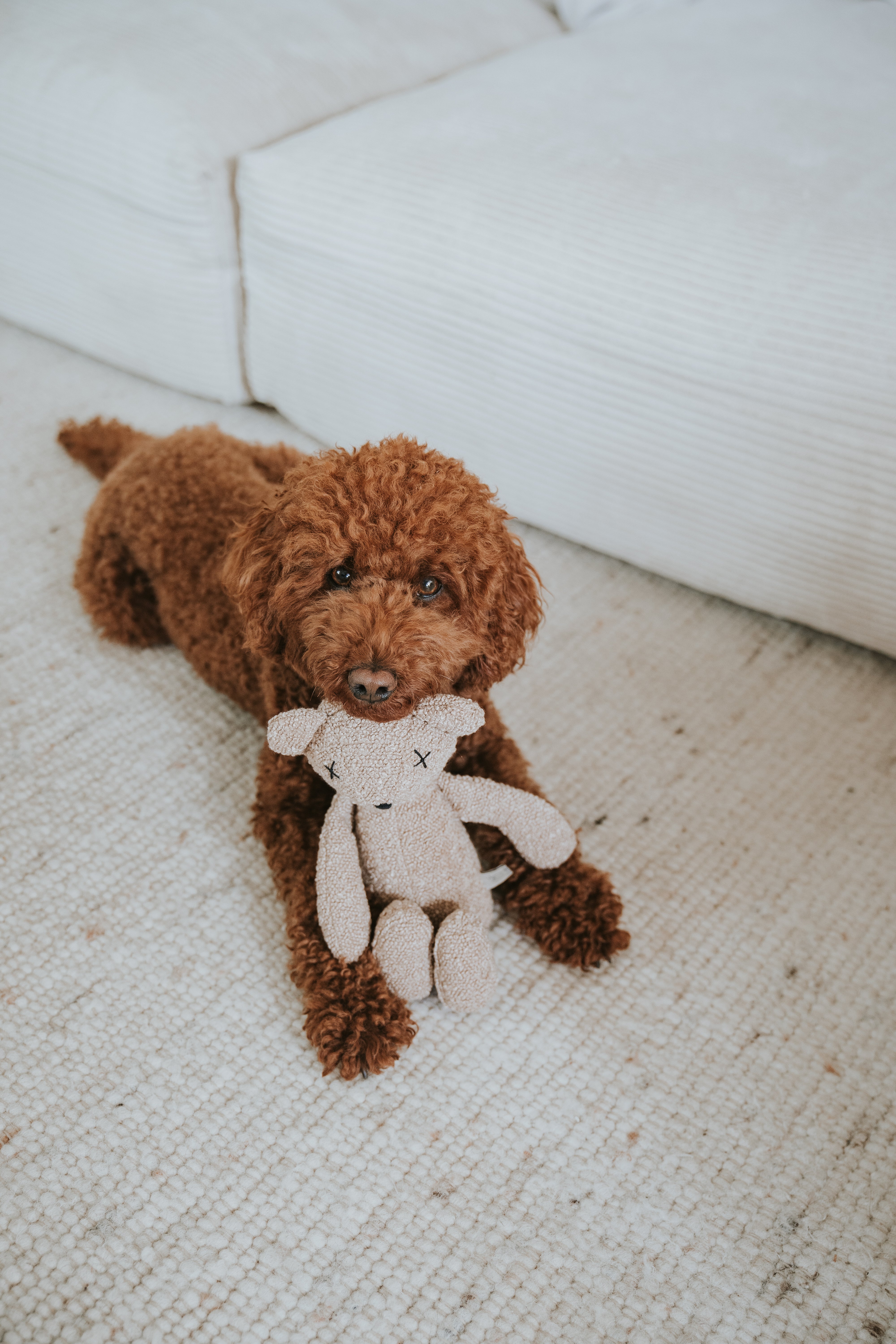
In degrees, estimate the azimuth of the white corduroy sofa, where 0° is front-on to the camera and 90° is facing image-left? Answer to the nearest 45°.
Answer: approximately 45°

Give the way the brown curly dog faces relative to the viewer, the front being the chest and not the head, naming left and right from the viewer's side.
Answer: facing the viewer and to the right of the viewer
